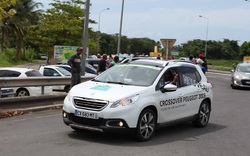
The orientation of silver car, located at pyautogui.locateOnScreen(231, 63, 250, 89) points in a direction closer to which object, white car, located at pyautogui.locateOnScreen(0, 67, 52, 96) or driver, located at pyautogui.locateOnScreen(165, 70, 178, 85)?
the driver

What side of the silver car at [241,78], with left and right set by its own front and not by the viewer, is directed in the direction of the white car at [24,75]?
right

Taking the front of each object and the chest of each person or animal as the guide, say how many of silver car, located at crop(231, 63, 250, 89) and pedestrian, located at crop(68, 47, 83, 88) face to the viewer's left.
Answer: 0

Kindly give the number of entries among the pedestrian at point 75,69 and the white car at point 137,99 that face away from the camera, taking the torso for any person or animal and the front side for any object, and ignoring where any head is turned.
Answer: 0

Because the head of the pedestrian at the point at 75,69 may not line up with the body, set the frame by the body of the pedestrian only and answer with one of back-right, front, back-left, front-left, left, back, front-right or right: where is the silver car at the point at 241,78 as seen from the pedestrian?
left

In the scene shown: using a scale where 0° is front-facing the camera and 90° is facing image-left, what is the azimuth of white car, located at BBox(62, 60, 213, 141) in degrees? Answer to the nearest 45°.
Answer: approximately 45°

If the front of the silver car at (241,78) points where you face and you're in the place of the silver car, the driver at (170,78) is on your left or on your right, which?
on your right

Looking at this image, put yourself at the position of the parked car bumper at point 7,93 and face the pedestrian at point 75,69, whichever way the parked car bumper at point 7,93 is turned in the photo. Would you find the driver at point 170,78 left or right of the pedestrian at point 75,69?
right

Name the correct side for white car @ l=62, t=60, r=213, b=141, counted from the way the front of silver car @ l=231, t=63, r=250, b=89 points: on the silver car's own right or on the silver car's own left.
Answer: on the silver car's own right

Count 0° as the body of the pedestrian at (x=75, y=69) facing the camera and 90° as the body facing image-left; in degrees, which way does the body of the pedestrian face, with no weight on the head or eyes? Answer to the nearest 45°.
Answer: approximately 315°

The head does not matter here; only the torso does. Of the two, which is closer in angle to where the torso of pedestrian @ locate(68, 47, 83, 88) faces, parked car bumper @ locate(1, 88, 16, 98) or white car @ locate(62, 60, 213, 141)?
the white car

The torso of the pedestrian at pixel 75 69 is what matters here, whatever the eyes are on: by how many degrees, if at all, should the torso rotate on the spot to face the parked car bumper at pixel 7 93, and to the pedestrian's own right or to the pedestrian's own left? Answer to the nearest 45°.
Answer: approximately 135° to the pedestrian's own right
